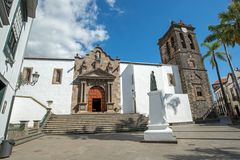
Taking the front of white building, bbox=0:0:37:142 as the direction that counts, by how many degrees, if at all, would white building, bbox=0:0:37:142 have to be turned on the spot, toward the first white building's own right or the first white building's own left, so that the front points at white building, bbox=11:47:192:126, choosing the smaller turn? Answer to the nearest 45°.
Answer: approximately 45° to the first white building's own left

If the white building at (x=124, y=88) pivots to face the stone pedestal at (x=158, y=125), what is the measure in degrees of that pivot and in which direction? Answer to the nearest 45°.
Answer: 0° — it already faces it

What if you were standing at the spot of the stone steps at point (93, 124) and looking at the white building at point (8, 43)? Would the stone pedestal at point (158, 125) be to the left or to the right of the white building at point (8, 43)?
left

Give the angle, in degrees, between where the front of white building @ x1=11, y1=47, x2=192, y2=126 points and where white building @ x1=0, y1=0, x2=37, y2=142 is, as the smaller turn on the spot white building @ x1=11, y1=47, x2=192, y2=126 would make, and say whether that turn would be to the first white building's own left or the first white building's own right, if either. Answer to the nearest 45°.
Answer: approximately 45° to the first white building's own right

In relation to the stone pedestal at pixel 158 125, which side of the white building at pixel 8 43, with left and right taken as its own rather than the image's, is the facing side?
front

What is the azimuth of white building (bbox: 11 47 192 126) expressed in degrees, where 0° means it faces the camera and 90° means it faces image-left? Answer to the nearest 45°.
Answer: approximately 0°

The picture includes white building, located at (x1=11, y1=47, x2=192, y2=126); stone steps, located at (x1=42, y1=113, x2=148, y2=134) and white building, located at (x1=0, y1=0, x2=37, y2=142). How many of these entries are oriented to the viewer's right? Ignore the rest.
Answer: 1

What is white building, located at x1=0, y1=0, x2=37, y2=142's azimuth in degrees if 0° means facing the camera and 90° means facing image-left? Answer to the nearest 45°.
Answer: approximately 270°

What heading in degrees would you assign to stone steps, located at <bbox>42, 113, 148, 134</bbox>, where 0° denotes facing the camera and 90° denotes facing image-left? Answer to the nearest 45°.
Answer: approximately 0°

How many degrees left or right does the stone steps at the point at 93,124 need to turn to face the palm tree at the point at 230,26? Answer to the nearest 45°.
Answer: approximately 45° to its left
